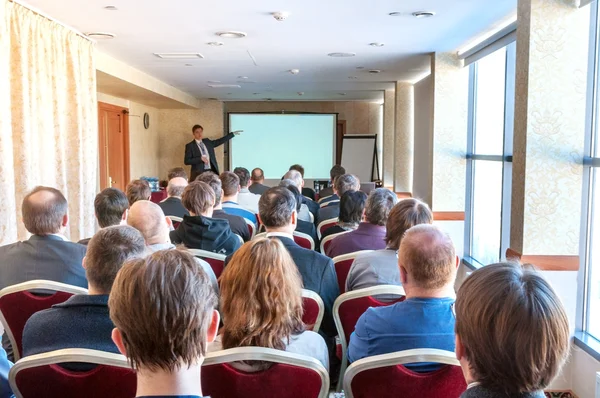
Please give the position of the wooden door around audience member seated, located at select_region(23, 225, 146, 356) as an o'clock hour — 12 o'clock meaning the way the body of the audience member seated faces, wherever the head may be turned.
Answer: The wooden door is roughly at 12 o'clock from the audience member seated.

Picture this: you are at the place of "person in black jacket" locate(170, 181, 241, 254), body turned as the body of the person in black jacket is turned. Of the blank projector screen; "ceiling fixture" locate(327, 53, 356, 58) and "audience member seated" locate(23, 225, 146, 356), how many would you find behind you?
1

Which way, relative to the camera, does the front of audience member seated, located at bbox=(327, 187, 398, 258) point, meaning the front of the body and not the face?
away from the camera

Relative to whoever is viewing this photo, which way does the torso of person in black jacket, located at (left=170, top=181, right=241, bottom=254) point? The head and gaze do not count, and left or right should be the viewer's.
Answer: facing away from the viewer

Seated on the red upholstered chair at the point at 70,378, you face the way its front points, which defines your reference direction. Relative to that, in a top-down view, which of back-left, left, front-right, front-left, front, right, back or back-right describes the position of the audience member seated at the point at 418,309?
right

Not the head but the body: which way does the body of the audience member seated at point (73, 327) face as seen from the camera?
away from the camera

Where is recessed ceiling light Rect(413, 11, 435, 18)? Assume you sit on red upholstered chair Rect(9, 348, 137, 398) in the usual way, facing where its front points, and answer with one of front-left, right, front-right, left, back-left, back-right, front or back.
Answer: front-right

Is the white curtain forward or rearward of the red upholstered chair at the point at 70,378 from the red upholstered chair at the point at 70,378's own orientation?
forward

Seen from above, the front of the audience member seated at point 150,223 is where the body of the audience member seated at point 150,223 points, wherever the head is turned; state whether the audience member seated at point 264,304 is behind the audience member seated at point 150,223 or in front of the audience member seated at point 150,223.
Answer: behind

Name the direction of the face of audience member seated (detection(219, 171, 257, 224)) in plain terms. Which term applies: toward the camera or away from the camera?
away from the camera

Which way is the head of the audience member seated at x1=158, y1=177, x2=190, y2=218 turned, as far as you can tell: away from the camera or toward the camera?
away from the camera

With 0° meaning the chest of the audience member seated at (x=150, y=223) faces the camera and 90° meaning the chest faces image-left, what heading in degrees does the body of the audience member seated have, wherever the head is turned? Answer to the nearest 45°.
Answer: approximately 180°

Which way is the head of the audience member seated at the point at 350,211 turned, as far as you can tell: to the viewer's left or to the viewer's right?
to the viewer's left

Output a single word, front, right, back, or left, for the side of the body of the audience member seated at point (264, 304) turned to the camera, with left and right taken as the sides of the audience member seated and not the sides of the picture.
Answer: back

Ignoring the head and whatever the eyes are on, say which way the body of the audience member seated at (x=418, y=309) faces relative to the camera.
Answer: away from the camera

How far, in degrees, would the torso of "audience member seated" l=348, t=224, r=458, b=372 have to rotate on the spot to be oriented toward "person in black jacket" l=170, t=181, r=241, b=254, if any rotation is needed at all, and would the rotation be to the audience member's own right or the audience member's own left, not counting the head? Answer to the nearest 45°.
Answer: approximately 45° to the audience member's own left

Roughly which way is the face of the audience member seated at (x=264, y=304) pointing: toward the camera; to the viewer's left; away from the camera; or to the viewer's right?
away from the camera

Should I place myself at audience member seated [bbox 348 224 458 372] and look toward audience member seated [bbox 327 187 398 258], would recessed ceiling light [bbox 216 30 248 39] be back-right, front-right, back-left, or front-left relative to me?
front-left
